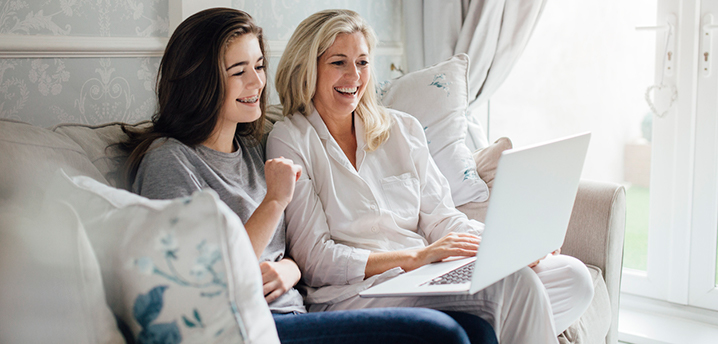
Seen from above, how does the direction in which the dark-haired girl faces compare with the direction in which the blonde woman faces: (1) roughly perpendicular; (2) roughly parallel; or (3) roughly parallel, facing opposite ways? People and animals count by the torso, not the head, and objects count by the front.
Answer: roughly parallel

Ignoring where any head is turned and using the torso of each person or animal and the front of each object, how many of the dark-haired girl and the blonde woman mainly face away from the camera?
0

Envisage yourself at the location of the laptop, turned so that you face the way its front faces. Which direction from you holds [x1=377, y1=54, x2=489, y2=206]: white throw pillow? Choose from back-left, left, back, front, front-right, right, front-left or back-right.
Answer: front-right

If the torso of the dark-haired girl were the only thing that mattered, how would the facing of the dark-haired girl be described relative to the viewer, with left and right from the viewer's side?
facing the viewer and to the right of the viewer

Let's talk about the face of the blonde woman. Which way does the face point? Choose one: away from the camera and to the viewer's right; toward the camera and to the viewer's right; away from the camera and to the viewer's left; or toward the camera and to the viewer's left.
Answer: toward the camera and to the viewer's right

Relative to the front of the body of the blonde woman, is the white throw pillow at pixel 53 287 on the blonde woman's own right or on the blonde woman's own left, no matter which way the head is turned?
on the blonde woman's own right

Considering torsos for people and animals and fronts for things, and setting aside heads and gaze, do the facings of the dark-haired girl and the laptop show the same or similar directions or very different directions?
very different directions

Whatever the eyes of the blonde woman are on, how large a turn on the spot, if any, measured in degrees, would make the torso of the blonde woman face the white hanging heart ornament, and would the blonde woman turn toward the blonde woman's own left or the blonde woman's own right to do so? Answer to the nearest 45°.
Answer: approximately 90° to the blonde woman's own left

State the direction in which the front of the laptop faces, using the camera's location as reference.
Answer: facing away from the viewer and to the left of the viewer

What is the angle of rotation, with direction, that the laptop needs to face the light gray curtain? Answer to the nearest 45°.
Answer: approximately 45° to its right

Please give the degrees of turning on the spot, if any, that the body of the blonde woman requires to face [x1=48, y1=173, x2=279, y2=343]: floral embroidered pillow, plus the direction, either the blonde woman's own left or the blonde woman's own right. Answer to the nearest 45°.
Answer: approximately 45° to the blonde woman's own right
